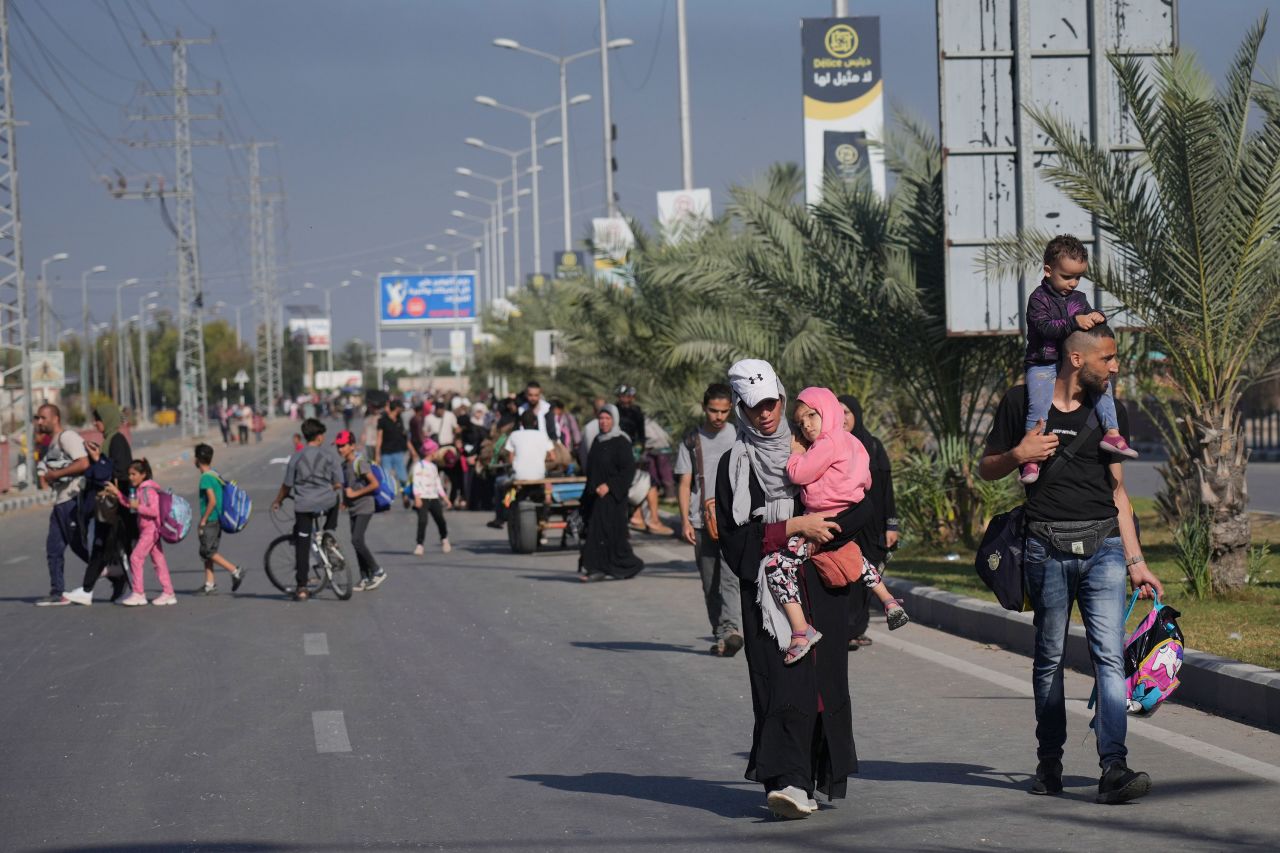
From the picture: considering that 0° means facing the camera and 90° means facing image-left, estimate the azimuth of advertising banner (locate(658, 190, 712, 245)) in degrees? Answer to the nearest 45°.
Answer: approximately 0°

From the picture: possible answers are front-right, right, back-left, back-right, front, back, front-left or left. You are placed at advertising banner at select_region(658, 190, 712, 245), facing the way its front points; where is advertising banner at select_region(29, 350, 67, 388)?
back-right

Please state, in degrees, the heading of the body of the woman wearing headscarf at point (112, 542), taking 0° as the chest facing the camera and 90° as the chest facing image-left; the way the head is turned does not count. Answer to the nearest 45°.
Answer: approximately 90°

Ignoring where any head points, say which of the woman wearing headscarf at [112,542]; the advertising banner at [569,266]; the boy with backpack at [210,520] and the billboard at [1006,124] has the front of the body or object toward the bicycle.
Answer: the advertising banner

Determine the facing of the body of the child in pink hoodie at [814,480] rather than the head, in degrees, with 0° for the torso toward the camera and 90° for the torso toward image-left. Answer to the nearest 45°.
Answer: approximately 90°

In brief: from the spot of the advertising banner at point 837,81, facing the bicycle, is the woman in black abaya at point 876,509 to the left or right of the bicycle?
left

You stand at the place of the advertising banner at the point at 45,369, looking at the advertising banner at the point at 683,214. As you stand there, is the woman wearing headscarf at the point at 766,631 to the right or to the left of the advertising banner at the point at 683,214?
right

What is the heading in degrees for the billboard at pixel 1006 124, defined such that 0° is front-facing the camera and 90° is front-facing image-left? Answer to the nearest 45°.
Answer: approximately 180°

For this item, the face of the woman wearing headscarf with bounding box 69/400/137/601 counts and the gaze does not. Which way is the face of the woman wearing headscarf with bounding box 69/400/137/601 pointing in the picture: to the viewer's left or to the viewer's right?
to the viewer's left

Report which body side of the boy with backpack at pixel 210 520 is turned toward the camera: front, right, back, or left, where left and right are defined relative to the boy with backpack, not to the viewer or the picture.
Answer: left
